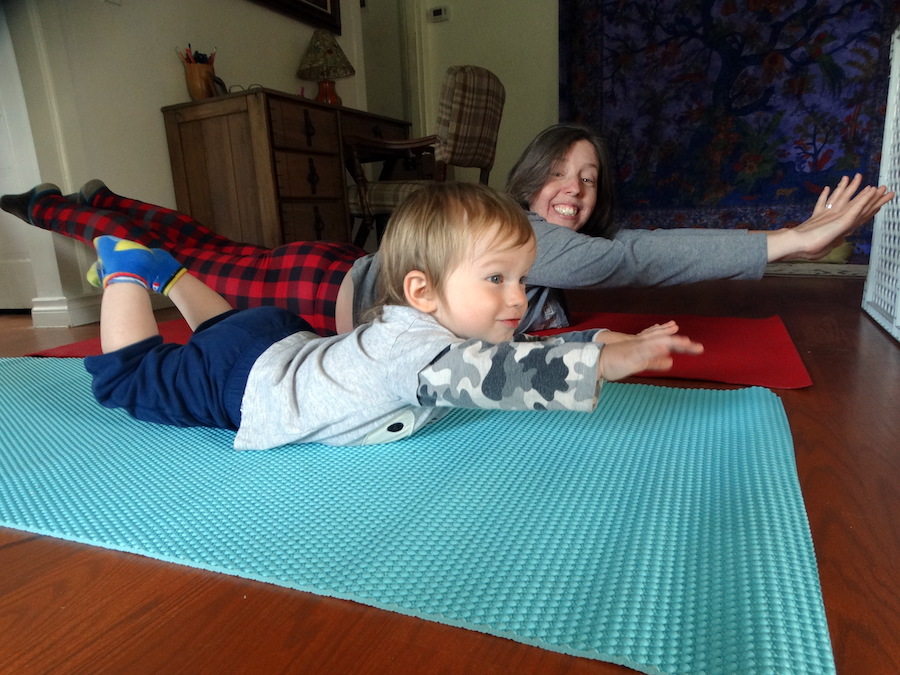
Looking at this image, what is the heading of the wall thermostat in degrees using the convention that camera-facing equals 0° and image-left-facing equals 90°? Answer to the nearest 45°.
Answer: approximately 0°

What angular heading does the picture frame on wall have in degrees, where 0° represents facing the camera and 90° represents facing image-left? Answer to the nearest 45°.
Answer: approximately 315°

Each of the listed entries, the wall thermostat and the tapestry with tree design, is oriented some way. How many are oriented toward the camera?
2

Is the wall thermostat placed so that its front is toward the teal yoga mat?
yes

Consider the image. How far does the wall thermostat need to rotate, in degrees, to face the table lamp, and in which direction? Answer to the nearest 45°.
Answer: approximately 45° to its right

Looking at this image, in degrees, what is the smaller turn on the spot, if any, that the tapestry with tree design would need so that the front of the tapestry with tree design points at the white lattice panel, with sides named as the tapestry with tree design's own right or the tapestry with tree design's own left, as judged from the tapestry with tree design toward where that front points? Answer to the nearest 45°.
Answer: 0° — it already faces it

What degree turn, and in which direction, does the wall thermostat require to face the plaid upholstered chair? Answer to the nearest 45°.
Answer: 0° — it already faces it

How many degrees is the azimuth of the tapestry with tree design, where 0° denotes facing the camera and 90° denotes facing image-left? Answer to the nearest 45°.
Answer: approximately 0°
